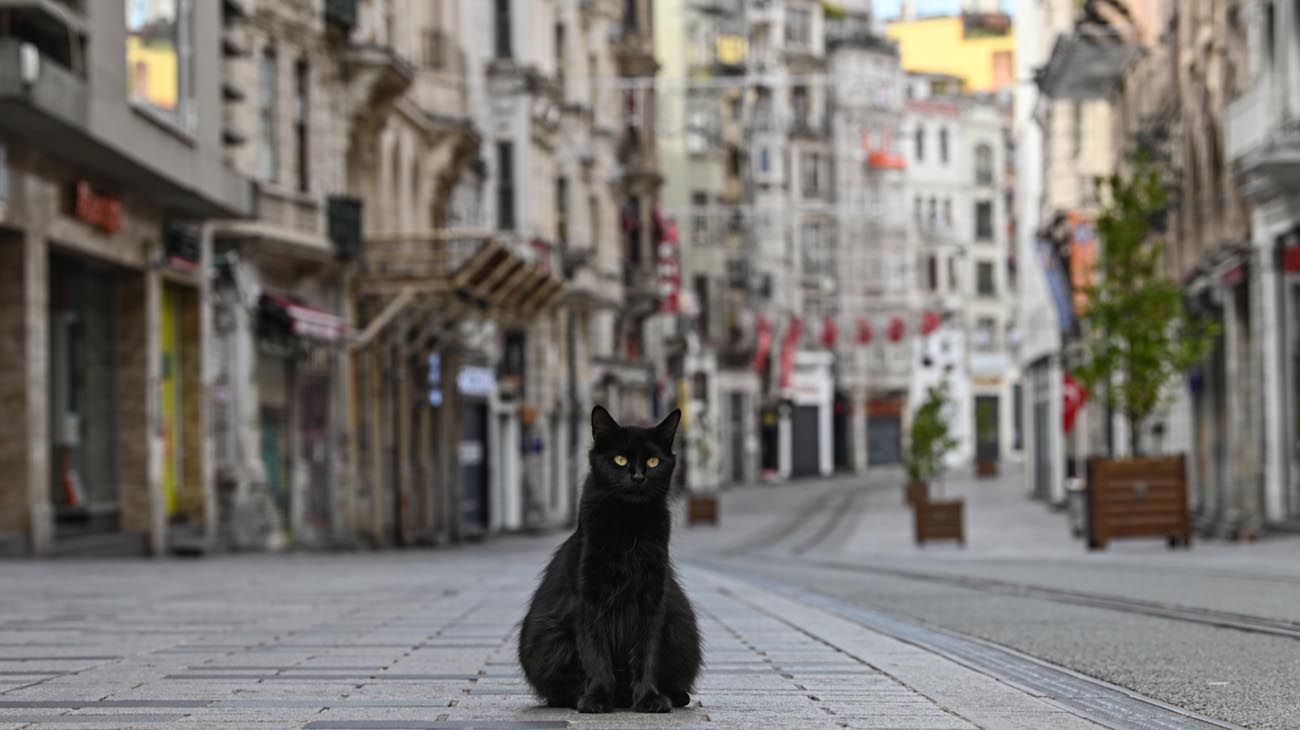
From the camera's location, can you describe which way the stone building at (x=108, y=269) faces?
facing the viewer and to the right of the viewer

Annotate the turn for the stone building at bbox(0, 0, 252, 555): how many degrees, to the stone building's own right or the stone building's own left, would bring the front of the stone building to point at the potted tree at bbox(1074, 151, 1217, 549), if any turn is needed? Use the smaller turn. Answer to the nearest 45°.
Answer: approximately 45° to the stone building's own left

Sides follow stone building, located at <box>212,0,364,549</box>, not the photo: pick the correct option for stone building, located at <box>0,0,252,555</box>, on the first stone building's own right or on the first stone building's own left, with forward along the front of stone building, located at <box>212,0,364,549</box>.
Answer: on the first stone building's own right

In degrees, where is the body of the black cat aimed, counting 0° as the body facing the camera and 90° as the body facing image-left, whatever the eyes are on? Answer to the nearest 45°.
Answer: approximately 0°

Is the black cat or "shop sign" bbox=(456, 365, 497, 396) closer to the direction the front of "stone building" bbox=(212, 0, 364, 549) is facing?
the black cat

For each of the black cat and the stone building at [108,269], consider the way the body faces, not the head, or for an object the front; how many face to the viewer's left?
0

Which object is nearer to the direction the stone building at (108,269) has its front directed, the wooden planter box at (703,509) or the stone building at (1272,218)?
the stone building

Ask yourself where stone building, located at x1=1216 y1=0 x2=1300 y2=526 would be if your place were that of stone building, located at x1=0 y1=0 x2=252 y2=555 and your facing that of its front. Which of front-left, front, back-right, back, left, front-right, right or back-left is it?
front-left

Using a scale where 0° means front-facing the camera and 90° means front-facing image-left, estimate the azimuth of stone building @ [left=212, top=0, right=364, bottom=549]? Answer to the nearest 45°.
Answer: approximately 315°

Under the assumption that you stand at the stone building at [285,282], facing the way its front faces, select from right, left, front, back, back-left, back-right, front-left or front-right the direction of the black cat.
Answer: front-right

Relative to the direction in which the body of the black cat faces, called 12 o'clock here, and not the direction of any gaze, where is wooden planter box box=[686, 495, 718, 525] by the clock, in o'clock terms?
The wooden planter box is roughly at 6 o'clock from the black cat.

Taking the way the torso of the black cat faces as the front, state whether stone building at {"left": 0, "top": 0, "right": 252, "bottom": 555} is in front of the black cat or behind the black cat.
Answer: behind
